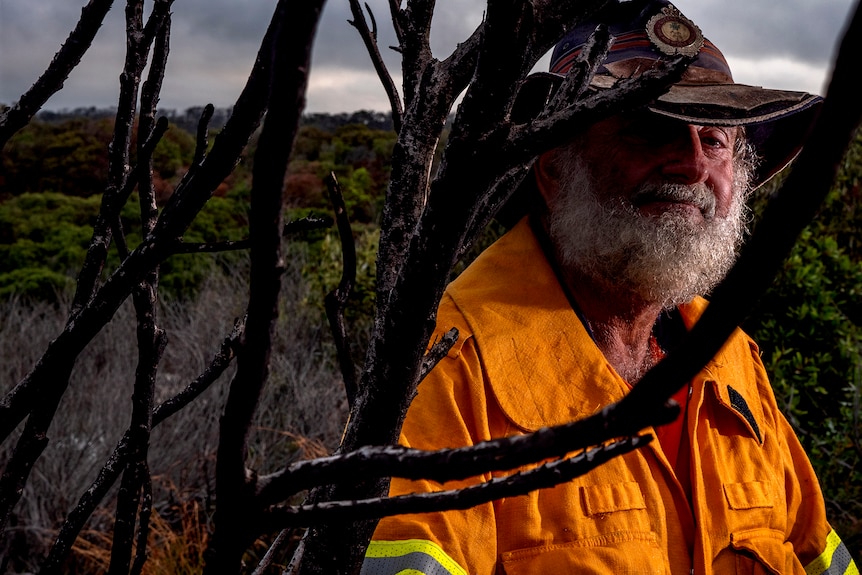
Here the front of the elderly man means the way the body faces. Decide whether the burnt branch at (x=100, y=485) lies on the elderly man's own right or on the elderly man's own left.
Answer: on the elderly man's own right

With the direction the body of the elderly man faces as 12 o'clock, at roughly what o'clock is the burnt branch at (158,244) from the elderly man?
The burnt branch is roughly at 2 o'clock from the elderly man.

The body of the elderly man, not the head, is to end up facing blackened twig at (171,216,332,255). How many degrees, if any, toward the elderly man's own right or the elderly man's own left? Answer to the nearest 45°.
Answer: approximately 45° to the elderly man's own right

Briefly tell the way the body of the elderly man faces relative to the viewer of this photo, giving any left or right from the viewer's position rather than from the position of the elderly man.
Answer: facing the viewer and to the right of the viewer

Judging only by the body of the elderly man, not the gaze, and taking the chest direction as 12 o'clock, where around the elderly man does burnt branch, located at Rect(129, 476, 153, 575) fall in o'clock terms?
The burnt branch is roughly at 2 o'clock from the elderly man.

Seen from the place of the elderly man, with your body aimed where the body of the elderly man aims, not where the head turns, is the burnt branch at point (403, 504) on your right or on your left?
on your right

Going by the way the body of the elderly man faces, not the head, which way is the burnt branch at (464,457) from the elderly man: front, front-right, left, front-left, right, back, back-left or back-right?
front-right

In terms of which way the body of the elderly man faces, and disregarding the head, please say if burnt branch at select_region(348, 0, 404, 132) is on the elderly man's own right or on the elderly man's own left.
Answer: on the elderly man's own right

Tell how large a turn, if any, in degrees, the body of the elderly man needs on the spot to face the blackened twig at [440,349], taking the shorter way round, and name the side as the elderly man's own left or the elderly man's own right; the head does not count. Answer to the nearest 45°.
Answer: approximately 45° to the elderly man's own right

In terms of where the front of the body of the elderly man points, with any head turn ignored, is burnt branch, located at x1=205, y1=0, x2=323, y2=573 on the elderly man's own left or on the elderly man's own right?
on the elderly man's own right
